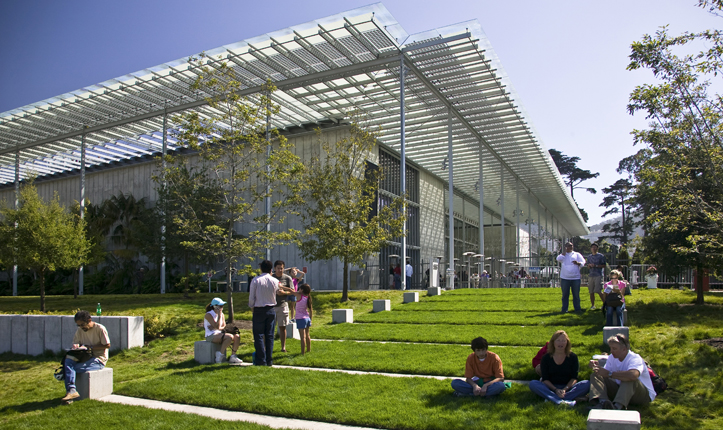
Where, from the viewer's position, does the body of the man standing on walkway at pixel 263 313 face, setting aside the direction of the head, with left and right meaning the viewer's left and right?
facing away from the viewer

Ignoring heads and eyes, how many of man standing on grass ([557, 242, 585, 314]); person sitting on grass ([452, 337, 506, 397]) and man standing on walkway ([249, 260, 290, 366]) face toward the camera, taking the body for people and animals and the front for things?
2

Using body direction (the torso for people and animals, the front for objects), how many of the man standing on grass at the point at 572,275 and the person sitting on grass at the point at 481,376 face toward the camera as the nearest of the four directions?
2

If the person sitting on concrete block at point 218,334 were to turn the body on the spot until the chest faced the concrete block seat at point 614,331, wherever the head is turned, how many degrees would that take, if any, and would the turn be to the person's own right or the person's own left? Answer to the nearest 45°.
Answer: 0° — they already face it

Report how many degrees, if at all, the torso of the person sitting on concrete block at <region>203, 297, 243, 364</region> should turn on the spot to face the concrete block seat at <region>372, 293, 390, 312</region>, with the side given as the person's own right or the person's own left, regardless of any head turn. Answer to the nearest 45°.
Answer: approximately 90° to the person's own left

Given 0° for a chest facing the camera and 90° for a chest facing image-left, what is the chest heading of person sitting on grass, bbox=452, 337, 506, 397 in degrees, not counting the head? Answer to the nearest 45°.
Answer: approximately 0°

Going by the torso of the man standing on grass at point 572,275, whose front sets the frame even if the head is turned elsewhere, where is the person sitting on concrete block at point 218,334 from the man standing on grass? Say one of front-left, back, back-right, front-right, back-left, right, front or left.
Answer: front-right
